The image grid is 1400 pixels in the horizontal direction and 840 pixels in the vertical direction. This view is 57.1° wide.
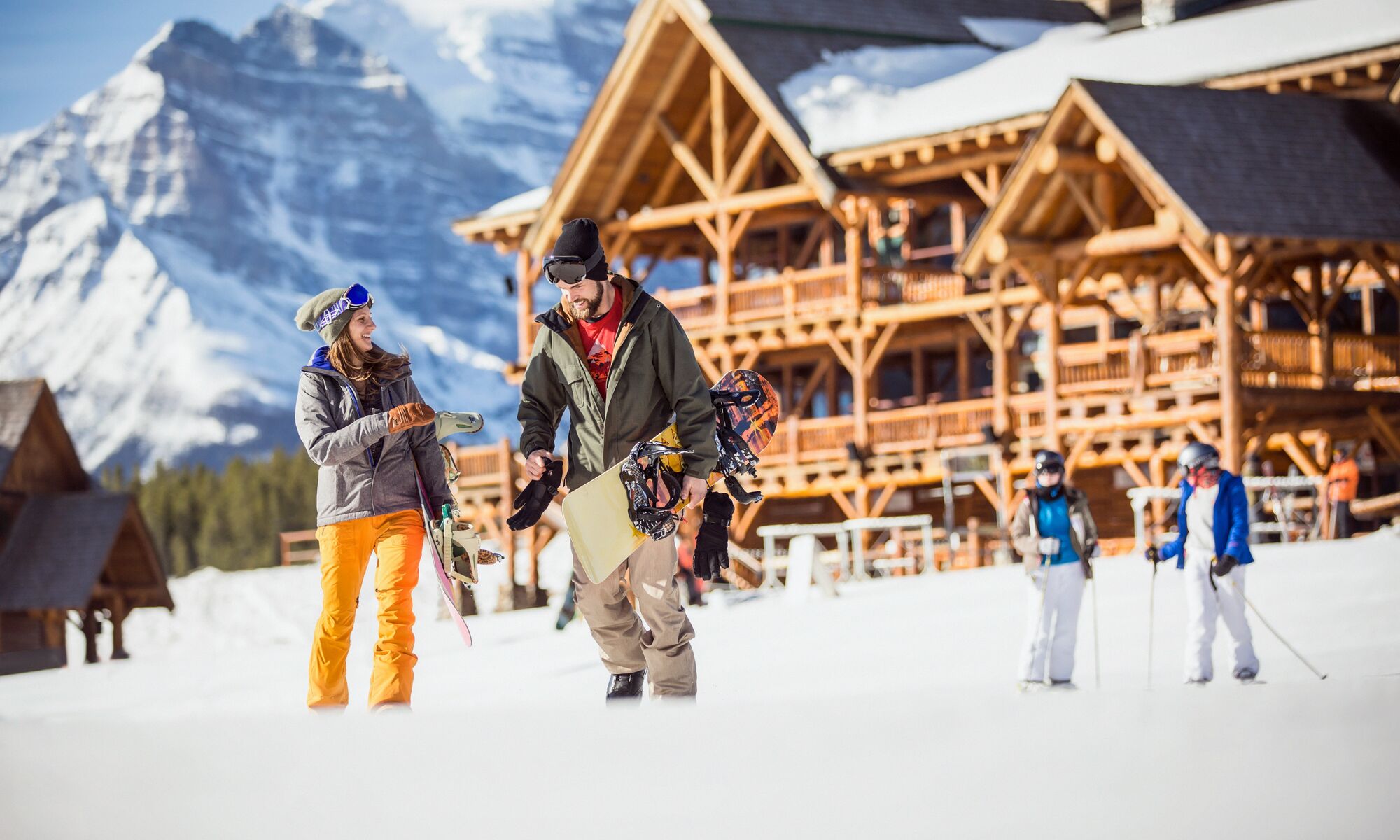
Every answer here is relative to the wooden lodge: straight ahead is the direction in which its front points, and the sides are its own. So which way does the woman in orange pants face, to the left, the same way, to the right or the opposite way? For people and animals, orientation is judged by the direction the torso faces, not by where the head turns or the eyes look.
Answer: to the left

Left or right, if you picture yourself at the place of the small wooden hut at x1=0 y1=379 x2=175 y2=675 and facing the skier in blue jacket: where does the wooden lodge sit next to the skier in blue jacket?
left

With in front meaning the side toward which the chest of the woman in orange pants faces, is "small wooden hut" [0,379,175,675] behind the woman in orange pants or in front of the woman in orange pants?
behind

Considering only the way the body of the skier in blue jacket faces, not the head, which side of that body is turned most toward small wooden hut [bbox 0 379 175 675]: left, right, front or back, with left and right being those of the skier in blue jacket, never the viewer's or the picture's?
right

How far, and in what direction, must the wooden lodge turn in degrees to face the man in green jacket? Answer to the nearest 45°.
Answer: approximately 45° to its left

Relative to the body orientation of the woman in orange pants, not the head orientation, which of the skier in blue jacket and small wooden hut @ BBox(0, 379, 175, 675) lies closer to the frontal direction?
the skier in blue jacket

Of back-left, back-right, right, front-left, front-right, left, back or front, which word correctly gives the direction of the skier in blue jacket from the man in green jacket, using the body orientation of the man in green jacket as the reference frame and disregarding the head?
back

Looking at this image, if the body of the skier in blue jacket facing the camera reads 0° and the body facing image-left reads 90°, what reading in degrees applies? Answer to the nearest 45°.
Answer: approximately 45°

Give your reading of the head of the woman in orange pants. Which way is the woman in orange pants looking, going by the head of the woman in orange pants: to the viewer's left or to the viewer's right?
to the viewer's right

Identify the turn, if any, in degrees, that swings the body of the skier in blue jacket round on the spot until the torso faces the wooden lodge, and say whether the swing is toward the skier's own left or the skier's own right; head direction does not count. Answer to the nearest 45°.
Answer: approximately 135° to the skier's own right
